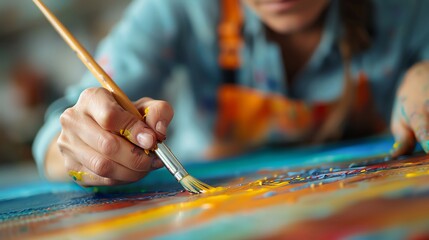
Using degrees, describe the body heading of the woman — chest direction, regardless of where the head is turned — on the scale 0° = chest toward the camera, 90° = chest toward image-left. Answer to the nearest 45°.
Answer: approximately 0°
